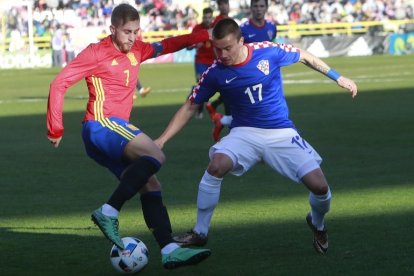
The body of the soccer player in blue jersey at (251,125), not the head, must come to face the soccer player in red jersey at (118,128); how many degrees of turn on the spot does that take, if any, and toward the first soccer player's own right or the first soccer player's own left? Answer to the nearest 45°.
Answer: approximately 90° to the first soccer player's own right

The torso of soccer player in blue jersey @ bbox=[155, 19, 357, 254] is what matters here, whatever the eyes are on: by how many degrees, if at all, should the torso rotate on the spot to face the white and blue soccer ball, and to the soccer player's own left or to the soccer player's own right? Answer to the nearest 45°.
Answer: approximately 45° to the soccer player's own right

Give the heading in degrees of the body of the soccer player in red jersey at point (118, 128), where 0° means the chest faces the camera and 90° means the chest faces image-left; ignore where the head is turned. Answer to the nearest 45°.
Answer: approximately 315°

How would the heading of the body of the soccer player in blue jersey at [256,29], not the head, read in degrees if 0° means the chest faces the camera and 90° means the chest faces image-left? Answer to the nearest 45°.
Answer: approximately 0°

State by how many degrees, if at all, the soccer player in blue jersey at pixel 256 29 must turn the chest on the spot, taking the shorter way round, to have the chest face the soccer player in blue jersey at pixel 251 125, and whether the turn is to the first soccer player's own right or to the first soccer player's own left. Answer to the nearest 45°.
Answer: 0° — they already face them

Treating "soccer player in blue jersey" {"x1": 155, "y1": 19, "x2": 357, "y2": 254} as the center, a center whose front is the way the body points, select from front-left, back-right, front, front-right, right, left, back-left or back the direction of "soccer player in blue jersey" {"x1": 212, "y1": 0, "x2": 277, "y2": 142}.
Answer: back

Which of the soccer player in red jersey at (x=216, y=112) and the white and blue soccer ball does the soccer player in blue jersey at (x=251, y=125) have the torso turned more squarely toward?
the white and blue soccer ball

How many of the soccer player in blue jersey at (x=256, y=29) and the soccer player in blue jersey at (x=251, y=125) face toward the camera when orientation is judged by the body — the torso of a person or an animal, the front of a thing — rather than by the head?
2

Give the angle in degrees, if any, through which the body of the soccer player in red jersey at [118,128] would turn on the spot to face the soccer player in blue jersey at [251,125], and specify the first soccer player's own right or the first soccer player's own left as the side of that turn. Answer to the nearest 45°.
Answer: approximately 45° to the first soccer player's own left

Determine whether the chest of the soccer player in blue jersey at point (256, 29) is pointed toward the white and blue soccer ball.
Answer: yes

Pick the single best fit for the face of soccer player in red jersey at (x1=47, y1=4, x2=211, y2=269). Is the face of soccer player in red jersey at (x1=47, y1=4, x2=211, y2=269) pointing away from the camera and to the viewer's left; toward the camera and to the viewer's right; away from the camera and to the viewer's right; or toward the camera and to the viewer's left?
toward the camera and to the viewer's right
